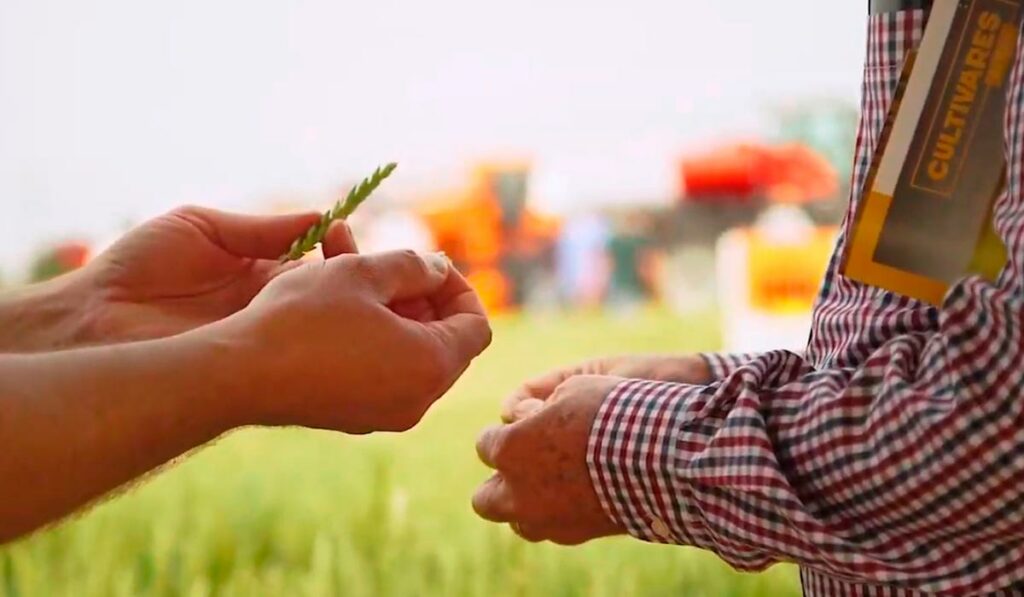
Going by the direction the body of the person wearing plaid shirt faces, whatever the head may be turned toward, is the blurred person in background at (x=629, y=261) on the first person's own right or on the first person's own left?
on the first person's own right

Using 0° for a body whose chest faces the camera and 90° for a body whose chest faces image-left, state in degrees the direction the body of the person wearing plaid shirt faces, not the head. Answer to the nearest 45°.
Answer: approximately 90°

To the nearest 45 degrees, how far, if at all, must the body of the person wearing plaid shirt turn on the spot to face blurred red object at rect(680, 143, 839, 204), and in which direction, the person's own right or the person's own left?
approximately 90° to the person's own right
